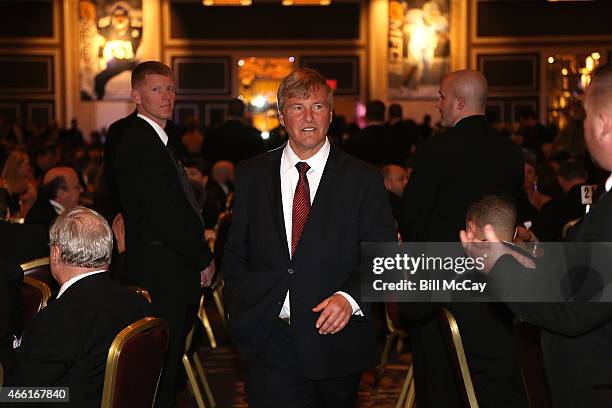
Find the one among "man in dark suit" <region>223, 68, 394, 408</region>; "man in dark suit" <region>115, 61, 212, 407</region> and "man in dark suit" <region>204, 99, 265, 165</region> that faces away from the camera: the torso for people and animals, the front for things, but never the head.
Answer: "man in dark suit" <region>204, 99, 265, 165</region>

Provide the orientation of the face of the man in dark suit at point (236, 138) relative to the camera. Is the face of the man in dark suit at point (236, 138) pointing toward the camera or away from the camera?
away from the camera

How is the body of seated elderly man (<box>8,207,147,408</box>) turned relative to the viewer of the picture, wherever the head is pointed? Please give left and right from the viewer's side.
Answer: facing away from the viewer and to the left of the viewer

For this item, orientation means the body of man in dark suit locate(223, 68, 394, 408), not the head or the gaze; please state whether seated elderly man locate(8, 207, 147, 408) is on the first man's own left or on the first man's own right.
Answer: on the first man's own right

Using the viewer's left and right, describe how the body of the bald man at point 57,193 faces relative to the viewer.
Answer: facing to the right of the viewer

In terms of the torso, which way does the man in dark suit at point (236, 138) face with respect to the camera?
away from the camera

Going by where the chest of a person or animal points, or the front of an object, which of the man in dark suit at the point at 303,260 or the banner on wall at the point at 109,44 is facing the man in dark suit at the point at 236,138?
the banner on wall

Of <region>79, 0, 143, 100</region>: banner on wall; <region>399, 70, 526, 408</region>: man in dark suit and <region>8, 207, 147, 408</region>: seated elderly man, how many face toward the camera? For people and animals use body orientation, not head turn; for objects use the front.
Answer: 1

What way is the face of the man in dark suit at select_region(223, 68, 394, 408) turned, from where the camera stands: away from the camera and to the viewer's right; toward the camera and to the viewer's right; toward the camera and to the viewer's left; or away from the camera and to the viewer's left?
toward the camera and to the viewer's right

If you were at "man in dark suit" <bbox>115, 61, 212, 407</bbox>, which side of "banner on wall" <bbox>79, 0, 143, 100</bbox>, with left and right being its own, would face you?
front
